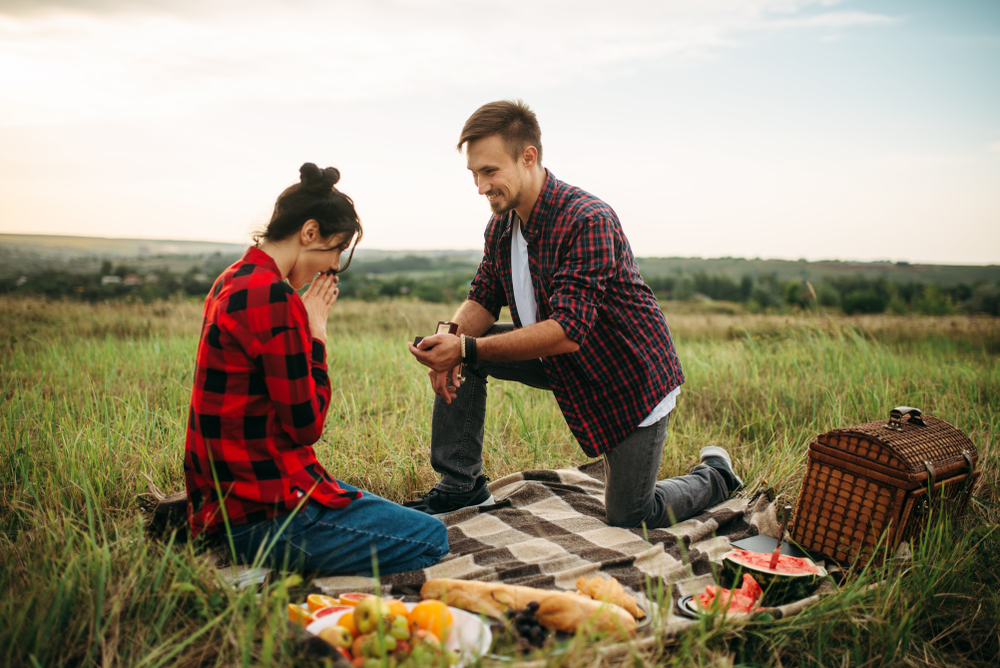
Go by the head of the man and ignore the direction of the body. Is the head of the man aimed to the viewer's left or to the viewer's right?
to the viewer's left

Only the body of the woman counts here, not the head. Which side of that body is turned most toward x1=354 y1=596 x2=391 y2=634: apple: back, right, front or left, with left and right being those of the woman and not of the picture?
right

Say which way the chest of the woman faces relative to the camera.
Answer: to the viewer's right

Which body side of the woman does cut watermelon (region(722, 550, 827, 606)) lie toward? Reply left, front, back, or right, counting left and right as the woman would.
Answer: front

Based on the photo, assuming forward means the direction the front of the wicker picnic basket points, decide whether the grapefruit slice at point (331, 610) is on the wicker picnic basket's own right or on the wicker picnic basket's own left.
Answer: on the wicker picnic basket's own right

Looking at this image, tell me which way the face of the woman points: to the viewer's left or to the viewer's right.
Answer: to the viewer's right

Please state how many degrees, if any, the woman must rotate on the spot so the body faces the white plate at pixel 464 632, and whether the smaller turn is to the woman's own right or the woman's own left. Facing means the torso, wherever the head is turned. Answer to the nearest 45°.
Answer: approximately 45° to the woman's own right
